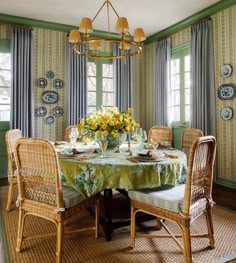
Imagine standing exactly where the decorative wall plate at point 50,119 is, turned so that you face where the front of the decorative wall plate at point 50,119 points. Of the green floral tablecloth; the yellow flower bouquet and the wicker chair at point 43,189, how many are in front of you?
3

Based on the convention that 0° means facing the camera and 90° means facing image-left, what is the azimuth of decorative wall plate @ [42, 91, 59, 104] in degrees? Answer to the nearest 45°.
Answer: approximately 0°

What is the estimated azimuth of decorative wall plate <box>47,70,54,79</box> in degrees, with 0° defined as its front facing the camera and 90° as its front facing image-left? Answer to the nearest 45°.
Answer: approximately 0°

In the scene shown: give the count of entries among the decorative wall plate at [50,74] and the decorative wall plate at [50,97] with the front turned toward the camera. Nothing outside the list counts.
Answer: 2

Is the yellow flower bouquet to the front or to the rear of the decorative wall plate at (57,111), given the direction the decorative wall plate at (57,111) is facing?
to the front

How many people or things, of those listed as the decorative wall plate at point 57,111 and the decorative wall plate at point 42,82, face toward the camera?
2

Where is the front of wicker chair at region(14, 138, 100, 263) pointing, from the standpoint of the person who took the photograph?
facing away from the viewer and to the right of the viewer

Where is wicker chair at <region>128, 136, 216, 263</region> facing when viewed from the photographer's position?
facing away from the viewer and to the left of the viewer

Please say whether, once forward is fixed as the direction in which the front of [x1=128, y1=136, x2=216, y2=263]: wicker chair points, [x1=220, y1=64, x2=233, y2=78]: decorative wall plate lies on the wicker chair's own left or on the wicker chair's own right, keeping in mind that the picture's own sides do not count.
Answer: on the wicker chair's own right
